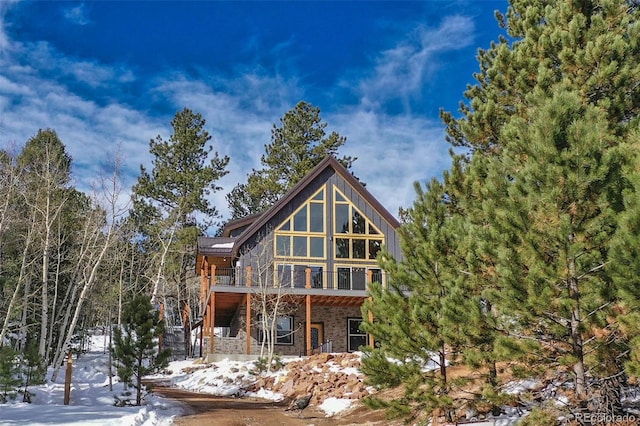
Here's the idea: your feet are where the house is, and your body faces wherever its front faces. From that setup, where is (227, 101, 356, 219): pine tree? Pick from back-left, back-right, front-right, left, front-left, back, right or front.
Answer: back

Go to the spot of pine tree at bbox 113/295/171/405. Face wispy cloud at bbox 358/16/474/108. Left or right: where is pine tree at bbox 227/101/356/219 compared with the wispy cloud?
left

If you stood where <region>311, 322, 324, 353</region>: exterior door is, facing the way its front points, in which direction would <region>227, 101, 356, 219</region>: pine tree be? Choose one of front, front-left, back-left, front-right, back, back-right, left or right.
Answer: back

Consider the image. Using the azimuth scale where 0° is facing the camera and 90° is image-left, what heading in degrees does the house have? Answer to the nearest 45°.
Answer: approximately 0°
